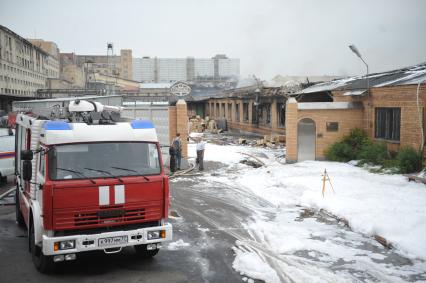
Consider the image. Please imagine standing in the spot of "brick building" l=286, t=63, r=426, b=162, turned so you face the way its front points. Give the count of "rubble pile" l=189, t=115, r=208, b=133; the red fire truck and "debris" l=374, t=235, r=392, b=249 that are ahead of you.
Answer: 2

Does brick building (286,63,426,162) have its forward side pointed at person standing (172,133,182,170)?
no

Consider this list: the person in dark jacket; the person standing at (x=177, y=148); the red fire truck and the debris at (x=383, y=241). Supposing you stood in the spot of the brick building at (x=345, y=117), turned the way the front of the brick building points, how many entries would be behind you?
0

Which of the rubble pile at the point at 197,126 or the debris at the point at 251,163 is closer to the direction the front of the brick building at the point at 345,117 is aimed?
the debris

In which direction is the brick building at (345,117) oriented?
toward the camera

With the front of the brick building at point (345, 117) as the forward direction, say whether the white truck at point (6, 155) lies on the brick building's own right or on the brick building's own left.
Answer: on the brick building's own right

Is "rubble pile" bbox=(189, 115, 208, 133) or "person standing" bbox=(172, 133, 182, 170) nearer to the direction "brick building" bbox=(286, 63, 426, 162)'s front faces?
the person standing

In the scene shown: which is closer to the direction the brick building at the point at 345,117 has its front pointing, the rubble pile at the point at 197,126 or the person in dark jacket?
the person in dark jacket

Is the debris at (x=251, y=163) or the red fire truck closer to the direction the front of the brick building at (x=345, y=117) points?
the red fire truck

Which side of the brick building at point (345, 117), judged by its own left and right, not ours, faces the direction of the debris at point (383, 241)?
front

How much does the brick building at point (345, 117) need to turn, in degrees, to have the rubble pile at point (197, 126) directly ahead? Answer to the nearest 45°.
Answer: approximately 135° to its right

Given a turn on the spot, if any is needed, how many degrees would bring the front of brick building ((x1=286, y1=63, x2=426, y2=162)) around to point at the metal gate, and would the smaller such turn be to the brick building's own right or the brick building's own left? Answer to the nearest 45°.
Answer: approximately 90° to the brick building's own right

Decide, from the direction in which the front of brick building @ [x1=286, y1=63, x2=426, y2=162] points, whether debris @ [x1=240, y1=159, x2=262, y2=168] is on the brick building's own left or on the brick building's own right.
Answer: on the brick building's own right

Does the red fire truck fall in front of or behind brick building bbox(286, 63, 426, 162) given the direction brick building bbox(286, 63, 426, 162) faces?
in front
